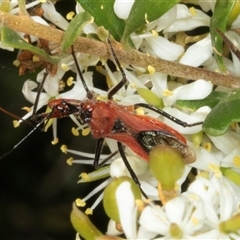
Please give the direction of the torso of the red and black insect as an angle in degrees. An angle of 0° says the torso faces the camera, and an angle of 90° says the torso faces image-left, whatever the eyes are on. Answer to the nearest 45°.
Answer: approximately 90°
